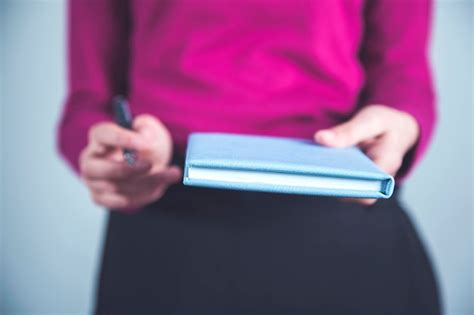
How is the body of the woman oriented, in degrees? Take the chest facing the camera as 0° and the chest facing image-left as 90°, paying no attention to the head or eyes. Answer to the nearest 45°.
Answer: approximately 0°
